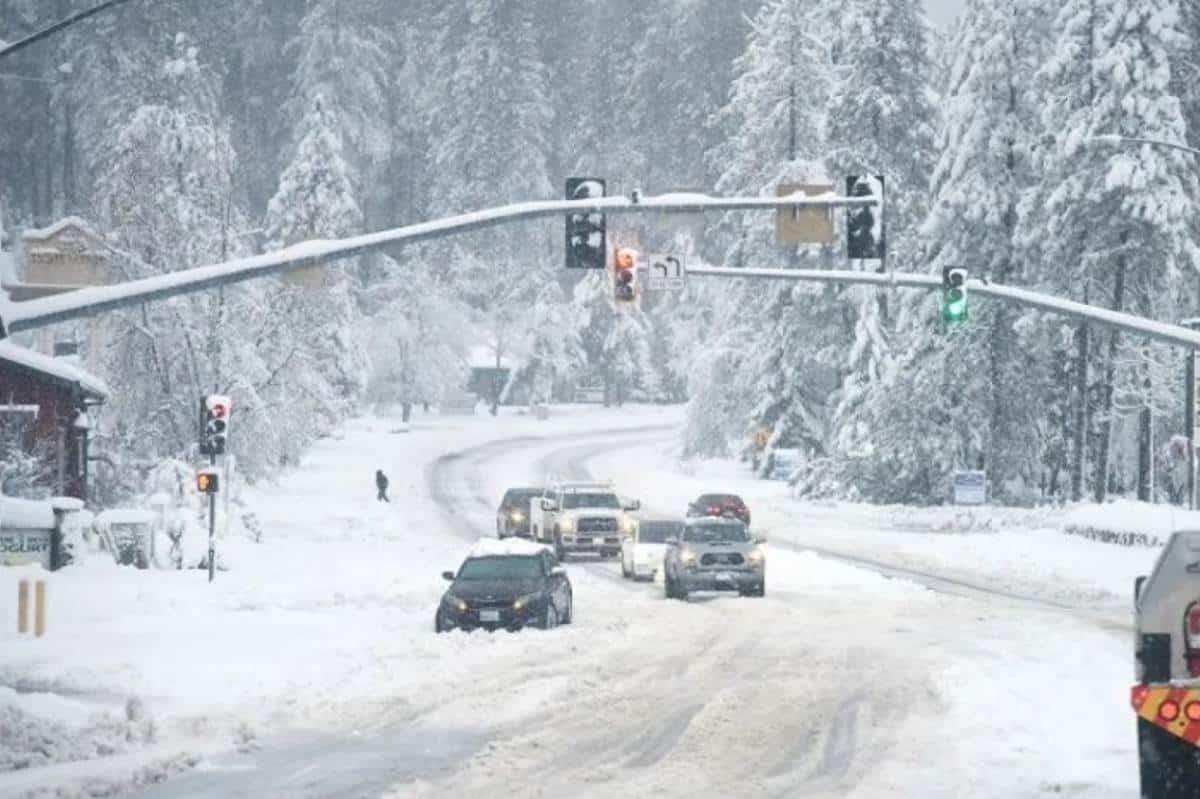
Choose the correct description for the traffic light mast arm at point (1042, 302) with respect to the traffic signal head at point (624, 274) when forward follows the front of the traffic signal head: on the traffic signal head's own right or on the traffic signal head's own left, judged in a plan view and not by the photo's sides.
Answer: on the traffic signal head's own left

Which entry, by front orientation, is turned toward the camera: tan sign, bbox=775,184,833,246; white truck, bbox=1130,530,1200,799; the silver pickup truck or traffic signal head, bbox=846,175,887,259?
the silver pickup truck

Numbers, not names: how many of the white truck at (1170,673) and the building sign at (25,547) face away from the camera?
1

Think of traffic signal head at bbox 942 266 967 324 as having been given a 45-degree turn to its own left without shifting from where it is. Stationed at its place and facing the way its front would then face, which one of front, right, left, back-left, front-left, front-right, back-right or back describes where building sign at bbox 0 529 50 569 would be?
back-right

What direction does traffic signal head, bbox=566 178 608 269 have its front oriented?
away from the camera

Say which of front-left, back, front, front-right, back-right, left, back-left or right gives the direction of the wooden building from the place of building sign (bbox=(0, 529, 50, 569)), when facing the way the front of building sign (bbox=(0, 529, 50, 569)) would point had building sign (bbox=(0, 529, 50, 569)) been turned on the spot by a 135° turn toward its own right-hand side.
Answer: front-right

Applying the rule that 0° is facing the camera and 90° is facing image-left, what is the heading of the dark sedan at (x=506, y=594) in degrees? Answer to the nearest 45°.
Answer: approximately 45°

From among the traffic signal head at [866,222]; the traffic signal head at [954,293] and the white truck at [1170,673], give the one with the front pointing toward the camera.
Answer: the traffic signal head at [954,293]

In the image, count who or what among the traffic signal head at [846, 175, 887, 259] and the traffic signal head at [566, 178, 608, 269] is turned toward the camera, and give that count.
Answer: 0

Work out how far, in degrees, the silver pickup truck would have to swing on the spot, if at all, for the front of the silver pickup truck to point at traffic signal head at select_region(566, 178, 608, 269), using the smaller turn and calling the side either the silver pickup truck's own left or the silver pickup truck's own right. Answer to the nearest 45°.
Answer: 0° — it already faces it

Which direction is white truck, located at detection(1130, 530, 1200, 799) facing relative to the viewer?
away from the camera

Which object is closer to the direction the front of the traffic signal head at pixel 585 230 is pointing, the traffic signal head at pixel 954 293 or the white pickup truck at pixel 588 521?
the white pickup truck

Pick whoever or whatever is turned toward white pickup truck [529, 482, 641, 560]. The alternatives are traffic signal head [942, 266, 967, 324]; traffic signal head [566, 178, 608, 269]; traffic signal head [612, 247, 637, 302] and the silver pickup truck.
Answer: traffic signal head [566, 178, 608, 269]

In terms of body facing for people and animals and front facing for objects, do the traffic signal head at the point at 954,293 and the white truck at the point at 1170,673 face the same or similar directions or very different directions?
very different directions

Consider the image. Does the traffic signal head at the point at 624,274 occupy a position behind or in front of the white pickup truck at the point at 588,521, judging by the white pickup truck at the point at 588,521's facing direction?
in front

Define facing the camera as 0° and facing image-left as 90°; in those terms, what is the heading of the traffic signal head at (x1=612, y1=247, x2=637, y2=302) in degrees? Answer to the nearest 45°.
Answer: approximately 0°
